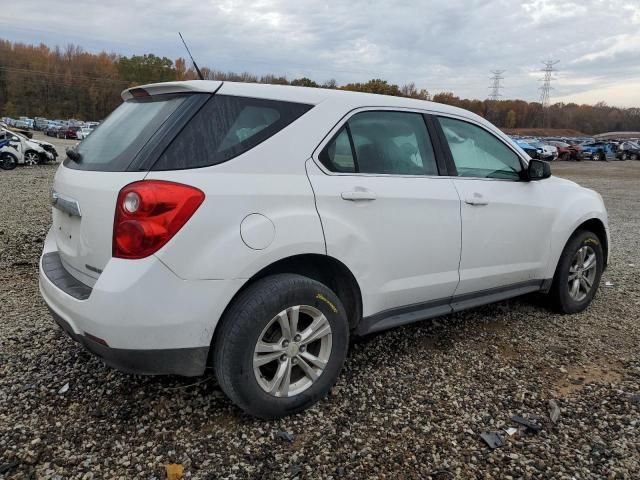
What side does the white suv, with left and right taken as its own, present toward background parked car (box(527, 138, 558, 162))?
front

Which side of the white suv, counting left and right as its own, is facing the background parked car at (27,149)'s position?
left

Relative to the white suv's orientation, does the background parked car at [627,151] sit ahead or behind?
ahead

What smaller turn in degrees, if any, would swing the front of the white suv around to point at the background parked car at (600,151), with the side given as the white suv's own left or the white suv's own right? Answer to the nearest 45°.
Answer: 0° — it already faces it

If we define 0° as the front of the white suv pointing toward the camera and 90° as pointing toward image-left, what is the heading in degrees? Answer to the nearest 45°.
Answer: approximately 225°

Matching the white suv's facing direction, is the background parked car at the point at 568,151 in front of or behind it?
in front
